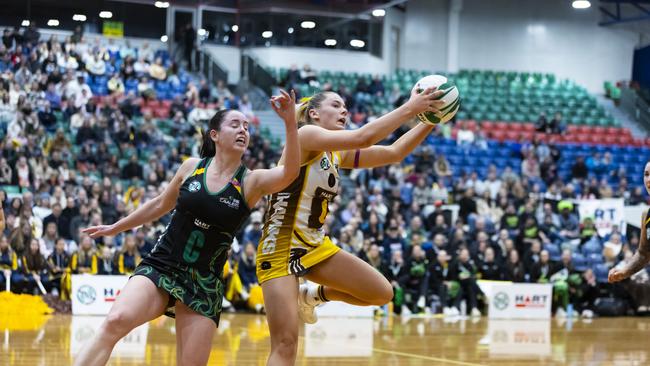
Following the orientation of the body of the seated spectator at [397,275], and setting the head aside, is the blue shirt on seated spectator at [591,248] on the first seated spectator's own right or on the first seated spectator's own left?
on the first seated spectator's own left

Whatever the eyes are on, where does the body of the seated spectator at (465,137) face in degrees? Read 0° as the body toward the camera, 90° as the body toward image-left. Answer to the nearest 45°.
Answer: approximately 0°

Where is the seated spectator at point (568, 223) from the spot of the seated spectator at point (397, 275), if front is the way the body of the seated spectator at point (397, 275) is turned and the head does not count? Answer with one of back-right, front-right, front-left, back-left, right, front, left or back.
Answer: back-left

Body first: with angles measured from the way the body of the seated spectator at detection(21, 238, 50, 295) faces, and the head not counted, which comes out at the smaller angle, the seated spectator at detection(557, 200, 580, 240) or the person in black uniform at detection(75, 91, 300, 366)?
the person in black uniform

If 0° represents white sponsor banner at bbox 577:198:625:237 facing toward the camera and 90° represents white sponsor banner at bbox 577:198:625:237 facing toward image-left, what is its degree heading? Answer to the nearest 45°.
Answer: approximately 0°

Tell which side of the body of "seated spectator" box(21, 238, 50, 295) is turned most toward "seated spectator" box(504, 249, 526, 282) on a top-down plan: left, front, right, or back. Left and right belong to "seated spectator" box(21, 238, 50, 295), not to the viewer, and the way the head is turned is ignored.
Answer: left

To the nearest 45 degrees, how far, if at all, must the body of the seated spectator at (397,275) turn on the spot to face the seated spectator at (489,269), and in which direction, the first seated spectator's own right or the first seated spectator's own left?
approximately 135° to the first seated spectator's own left

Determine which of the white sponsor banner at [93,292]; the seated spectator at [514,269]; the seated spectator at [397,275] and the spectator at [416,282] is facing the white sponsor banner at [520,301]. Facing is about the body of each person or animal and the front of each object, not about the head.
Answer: the seated spectator at [514,269]

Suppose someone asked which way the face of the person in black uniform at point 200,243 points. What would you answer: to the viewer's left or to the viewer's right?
to the viewer's right

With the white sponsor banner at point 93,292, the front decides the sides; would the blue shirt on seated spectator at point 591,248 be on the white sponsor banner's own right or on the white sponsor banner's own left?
on the white sponsor banner's own left

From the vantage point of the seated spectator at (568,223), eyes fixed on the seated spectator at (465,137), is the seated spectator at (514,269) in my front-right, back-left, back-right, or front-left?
back-left
